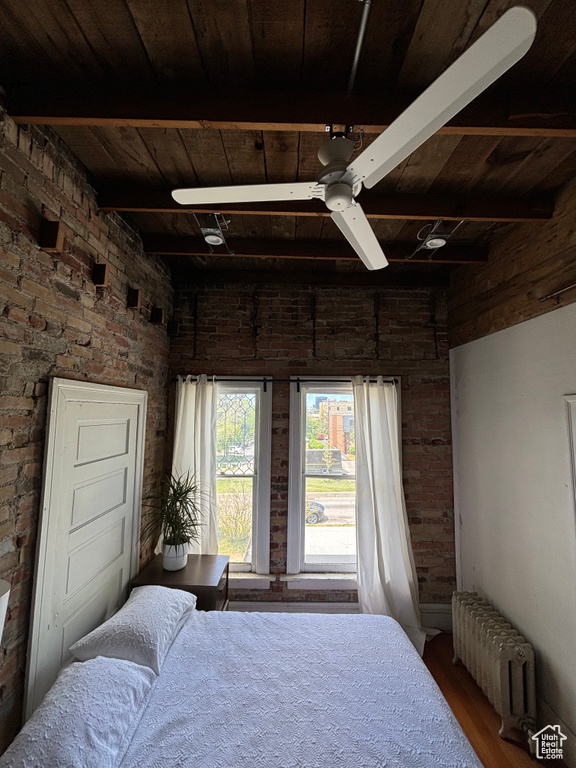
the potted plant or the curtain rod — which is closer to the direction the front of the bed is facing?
the curtain rod

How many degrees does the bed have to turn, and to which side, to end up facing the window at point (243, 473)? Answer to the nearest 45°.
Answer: approximately 90° to its left

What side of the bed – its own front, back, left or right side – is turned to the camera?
right

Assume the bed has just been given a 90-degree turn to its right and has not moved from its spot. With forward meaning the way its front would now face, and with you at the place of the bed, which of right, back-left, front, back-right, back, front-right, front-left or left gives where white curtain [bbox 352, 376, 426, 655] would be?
back-left

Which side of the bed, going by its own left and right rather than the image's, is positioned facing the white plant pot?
left
